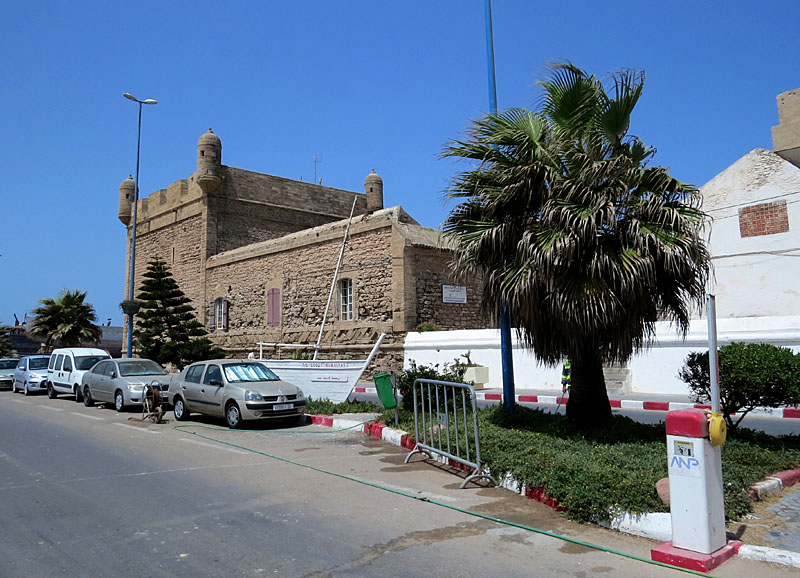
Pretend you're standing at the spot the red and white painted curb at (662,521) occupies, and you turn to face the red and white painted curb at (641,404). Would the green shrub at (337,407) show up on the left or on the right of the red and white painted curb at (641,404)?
left

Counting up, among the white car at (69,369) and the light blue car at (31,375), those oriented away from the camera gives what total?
0

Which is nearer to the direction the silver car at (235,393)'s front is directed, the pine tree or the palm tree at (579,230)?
the palm tree

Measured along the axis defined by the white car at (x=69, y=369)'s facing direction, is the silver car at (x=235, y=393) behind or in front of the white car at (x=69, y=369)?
in front

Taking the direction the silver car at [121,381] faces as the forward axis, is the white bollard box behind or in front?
in front

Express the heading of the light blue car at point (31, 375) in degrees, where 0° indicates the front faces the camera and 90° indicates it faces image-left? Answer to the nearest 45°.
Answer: approximately 315°
